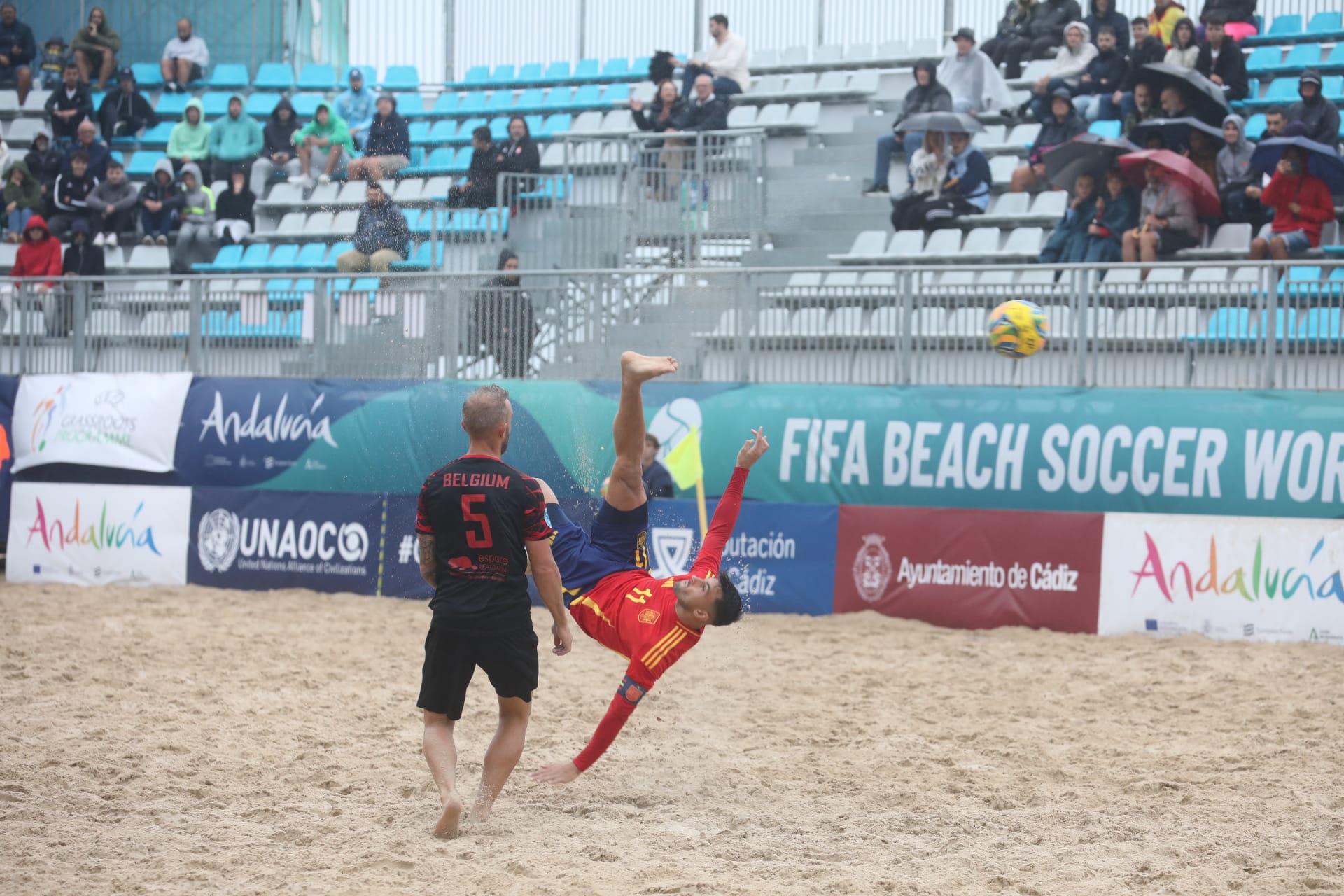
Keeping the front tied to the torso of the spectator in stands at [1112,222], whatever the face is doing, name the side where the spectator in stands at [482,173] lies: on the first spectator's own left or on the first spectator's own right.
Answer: on the first spectator's own right

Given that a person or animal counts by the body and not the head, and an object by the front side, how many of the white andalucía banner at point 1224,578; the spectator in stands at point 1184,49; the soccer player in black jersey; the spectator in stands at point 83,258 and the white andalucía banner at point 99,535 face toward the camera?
4

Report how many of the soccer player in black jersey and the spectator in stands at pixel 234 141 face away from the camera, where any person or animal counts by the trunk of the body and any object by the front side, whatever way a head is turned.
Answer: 1

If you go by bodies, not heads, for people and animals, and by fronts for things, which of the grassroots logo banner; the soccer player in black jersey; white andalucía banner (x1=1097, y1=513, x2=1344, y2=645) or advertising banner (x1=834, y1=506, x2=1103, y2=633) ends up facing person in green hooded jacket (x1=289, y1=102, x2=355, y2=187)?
the soccer player in black jersey

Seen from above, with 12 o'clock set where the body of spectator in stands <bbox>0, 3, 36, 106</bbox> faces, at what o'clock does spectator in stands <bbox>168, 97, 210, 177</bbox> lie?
spectator in stands <bbox>168, 97, 210, 177</bbox> is roughly at 11 o'clock from spectator in stands <bbox>0, 3, 36, 106</bbox>.

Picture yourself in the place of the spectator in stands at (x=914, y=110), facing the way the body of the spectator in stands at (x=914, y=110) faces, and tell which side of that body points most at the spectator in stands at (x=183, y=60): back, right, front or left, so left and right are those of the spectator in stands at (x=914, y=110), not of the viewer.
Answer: right

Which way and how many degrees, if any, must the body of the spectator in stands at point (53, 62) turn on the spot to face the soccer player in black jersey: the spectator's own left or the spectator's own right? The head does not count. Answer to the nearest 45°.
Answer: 0° — they already face them

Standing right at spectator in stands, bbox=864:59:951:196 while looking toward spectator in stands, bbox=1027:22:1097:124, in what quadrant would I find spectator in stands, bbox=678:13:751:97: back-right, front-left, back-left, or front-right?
back-left
